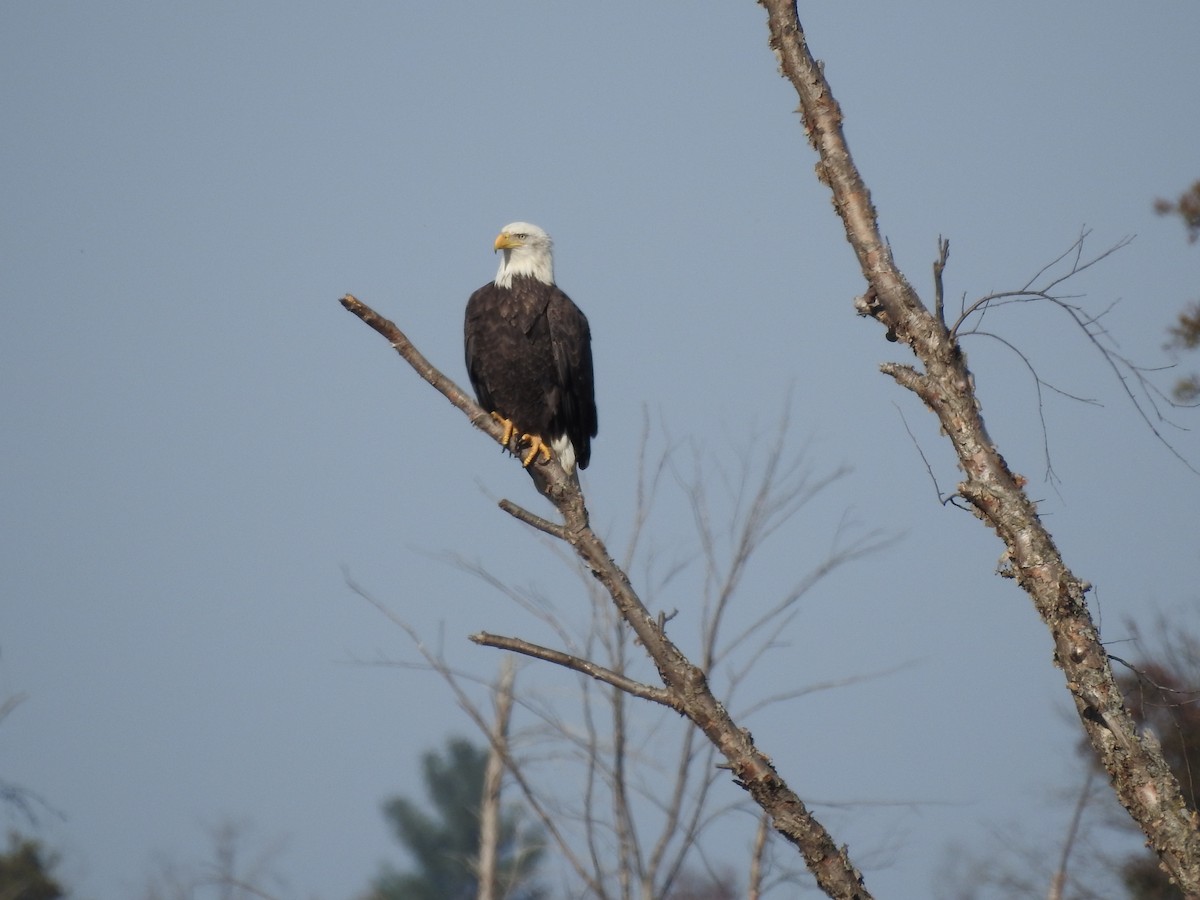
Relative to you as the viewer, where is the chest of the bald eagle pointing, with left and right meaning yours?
facing the viewer and to the left of the viewer

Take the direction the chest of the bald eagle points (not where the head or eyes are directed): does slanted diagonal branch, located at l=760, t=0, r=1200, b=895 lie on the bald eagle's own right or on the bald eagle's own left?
on the bald eagle's own left
